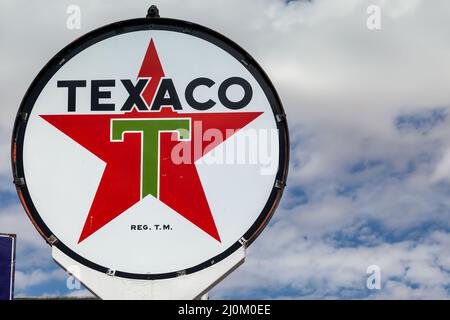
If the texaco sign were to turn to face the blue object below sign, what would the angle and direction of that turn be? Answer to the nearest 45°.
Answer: approximately 90° to its right

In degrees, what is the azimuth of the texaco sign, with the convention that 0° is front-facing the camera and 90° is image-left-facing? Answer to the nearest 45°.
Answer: approximately 0°
